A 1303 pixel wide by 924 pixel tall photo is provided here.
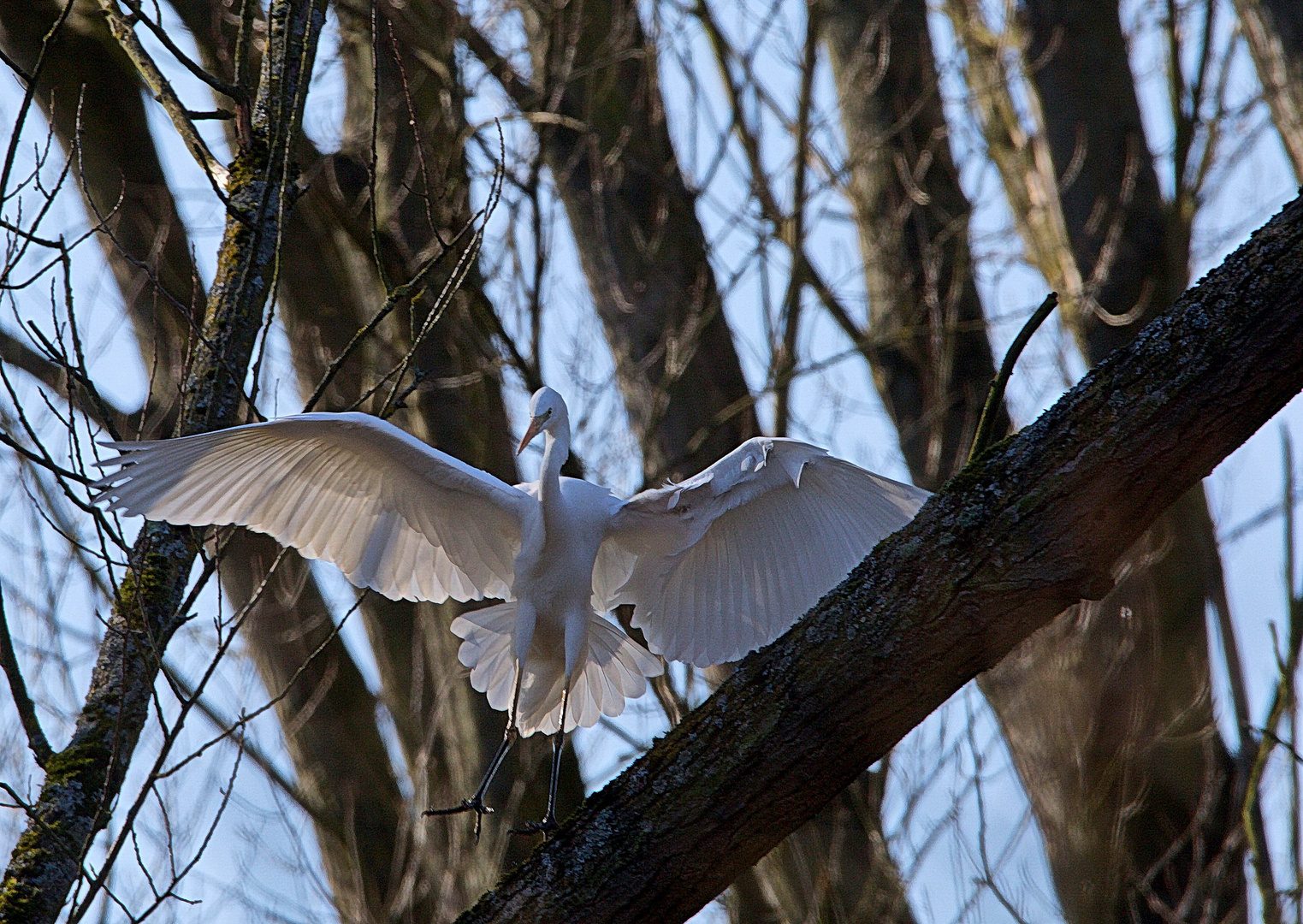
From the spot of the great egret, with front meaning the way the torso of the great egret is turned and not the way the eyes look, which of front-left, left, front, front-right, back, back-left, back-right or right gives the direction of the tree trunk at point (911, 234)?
back-left

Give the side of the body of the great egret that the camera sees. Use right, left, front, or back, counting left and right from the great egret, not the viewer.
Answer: front

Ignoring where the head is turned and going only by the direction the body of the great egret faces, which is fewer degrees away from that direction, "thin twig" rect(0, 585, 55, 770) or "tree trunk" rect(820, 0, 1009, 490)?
the thin twig

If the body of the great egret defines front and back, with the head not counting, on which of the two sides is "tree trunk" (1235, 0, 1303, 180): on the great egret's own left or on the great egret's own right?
on the great egret's own left

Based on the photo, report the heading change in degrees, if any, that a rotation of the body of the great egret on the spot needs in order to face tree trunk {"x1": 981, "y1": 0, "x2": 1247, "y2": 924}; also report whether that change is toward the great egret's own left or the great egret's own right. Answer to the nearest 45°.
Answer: approximately 135° to the great egret's own left

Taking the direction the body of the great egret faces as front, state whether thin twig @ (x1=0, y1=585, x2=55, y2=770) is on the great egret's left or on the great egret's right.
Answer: on the great egret's right

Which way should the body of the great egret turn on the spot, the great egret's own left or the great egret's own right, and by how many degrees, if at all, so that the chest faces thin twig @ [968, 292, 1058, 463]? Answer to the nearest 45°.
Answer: approximately 45° to the great egret's own left

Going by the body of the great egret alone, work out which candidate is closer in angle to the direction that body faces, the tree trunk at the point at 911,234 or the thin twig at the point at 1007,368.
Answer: the thin twig
